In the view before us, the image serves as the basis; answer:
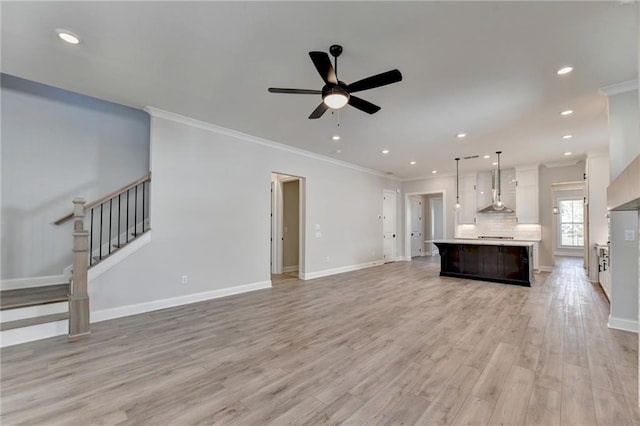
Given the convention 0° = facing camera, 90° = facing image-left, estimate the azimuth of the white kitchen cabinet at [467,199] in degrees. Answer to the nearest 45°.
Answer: approximately 0°

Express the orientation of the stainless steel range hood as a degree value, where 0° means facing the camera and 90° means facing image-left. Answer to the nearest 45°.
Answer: approximately 0°

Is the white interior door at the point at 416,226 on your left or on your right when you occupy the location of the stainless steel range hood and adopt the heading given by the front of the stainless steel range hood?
on your right

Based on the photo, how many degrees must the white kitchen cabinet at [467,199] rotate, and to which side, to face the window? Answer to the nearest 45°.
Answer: approximately 135° to its left

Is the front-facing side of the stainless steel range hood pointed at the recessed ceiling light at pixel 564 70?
yes

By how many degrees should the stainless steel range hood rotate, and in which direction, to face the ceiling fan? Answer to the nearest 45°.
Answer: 0° — it already faces it

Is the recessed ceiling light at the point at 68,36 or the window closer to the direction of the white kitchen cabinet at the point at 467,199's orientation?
the recessed ceiling light

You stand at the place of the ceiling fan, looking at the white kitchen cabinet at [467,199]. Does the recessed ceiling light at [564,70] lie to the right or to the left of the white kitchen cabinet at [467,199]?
right

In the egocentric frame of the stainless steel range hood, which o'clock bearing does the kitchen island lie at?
The kitchen island is roughly at 12 o'clock from the stainless steel range hood.

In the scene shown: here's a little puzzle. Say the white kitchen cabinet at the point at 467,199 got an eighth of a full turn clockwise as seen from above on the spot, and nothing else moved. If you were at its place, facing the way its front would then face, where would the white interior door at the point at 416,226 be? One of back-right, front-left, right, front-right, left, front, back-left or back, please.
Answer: right

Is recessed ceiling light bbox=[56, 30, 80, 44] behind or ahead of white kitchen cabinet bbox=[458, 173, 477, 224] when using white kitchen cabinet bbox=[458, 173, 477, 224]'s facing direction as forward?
ahead

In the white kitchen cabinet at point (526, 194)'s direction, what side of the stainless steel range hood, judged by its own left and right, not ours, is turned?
left

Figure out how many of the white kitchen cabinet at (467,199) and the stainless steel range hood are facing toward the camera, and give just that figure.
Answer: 2

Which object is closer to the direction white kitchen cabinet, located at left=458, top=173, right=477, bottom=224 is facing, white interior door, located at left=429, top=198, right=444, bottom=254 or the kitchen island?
the kitchen island
